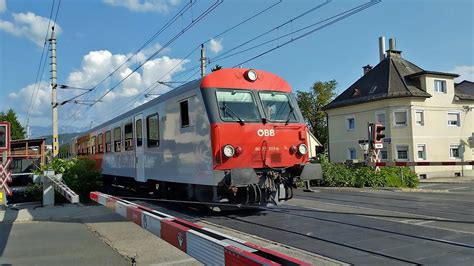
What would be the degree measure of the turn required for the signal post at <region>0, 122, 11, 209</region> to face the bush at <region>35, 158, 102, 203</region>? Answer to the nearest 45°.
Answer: approximately 135° to its left

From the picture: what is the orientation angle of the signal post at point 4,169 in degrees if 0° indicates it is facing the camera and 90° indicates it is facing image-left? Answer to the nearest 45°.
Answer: approximately 0°

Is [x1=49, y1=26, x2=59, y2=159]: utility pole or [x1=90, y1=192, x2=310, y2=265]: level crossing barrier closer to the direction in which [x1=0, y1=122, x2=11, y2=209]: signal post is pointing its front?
the level crossing barrier

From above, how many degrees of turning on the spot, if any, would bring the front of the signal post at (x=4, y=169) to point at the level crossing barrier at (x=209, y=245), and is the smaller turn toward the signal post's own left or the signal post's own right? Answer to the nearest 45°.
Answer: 0° — it already faces it

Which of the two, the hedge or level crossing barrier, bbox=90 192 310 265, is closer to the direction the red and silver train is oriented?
the level crossing barrier

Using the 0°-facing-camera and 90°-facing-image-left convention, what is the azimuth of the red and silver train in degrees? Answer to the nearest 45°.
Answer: approximately 315°

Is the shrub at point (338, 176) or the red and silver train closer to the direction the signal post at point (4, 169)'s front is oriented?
the red and silver train

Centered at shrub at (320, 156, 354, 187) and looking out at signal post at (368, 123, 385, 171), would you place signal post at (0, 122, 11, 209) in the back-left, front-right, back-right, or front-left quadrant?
back-right

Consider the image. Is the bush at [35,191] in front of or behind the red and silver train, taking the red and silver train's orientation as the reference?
behind
